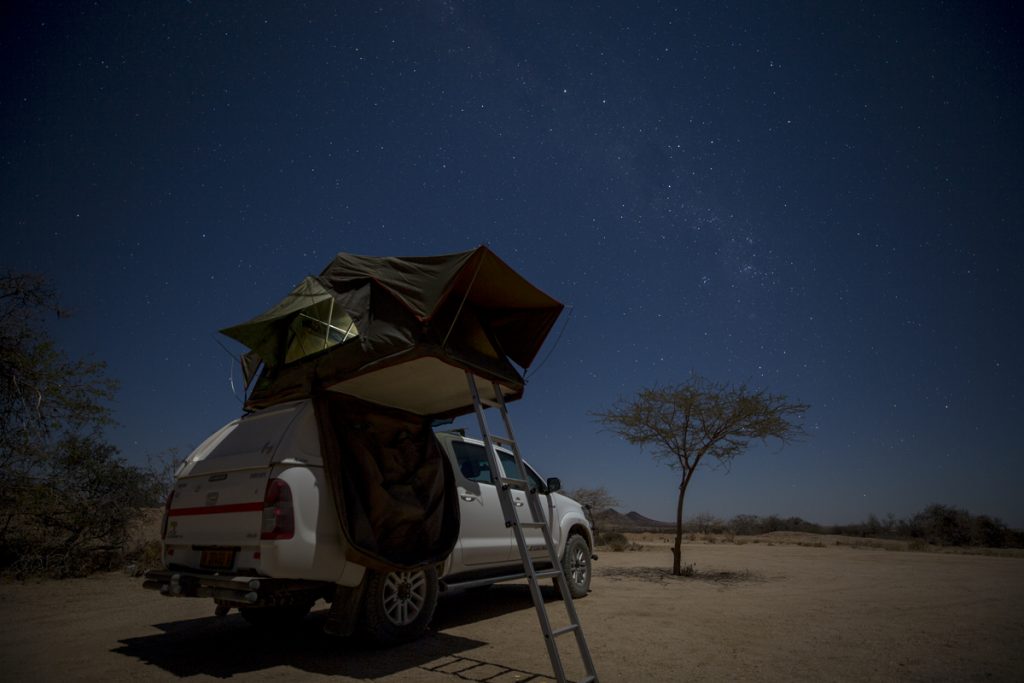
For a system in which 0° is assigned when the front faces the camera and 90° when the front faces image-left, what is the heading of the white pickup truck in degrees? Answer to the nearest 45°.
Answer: approximately 225°
